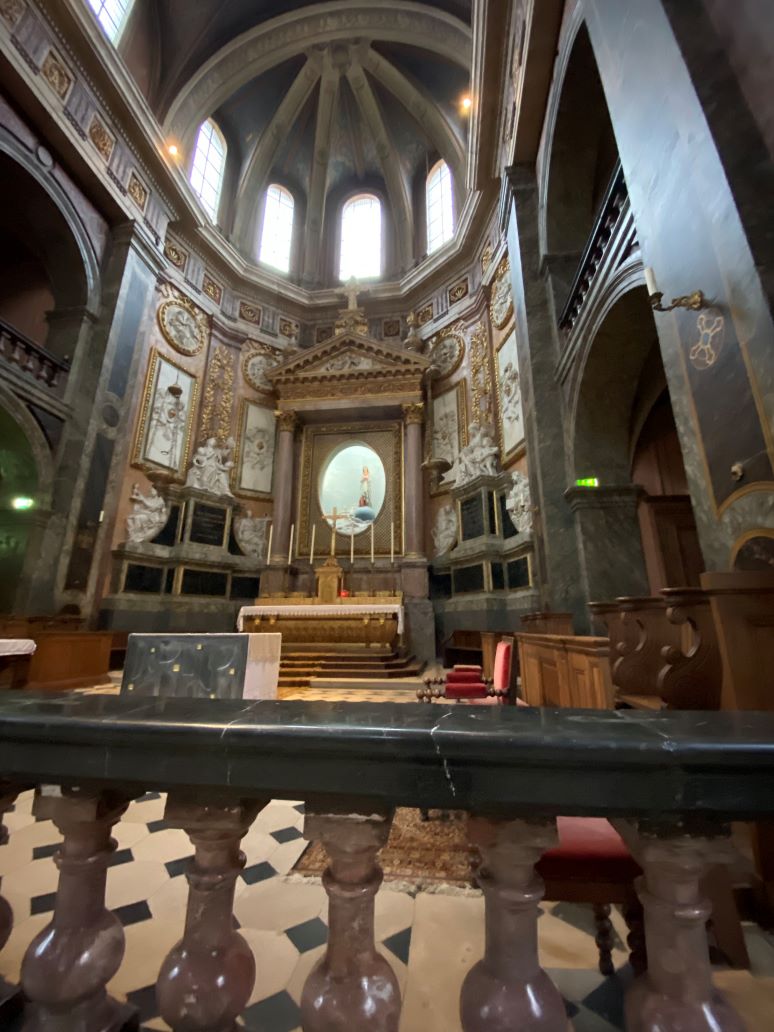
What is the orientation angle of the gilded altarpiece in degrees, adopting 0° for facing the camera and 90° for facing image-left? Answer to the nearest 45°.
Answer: approximately 0°

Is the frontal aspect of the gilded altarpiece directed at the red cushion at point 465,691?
yes

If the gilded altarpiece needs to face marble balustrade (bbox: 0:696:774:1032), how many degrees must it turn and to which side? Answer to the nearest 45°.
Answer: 0° — it already faces it

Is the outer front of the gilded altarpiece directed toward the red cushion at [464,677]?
yes

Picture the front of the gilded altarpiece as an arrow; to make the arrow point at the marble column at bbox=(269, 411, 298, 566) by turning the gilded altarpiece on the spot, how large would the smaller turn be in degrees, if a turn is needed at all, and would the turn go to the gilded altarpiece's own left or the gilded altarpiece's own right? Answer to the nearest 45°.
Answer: approximately 90° to the gilded altarpiece's own right

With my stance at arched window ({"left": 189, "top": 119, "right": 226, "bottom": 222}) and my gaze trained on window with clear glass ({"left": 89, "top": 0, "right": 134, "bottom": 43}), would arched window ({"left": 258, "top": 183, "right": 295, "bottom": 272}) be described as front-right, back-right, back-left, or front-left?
back-left
